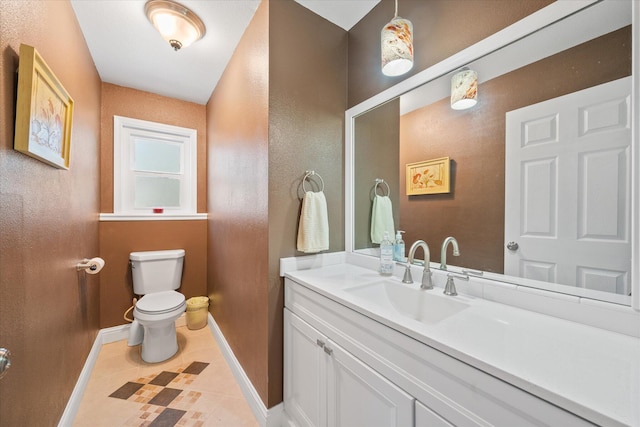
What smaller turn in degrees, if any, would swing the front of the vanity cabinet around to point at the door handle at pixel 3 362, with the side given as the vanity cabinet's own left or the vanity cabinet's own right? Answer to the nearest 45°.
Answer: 0° — it already faces it

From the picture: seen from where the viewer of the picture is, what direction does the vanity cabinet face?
facing the viewer and to the left of the viewer

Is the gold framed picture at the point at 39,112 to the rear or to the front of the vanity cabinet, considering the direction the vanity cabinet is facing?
to the front

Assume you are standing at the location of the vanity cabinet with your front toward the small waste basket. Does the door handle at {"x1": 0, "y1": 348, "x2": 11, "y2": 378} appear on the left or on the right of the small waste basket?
left

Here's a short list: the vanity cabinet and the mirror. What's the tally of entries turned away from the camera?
0

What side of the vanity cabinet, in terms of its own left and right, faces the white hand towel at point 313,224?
right

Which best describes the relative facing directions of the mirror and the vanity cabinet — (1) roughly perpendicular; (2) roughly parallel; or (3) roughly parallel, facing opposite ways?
roughly parallel
